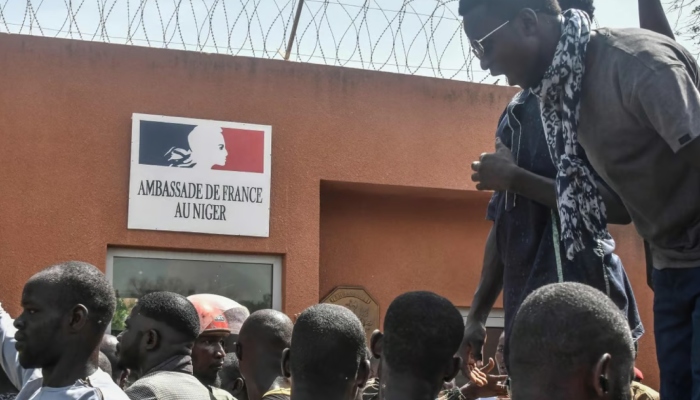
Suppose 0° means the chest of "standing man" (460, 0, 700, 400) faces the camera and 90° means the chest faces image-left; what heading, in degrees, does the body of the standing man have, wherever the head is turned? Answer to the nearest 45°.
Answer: approximately 90°

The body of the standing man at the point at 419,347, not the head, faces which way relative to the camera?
away from the camera

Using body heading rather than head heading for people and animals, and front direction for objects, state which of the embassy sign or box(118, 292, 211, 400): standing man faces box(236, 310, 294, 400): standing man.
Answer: the embassy sign

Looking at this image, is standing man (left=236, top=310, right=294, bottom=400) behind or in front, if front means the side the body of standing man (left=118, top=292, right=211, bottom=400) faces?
behind

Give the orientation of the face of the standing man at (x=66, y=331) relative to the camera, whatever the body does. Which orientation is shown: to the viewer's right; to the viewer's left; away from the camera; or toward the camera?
to the viewer's left

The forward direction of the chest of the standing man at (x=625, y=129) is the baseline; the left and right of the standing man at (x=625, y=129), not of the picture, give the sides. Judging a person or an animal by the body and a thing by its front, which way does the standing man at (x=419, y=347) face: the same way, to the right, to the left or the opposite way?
to the right

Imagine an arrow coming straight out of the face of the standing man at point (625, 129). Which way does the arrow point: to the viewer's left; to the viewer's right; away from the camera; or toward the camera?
to the viewer's left
